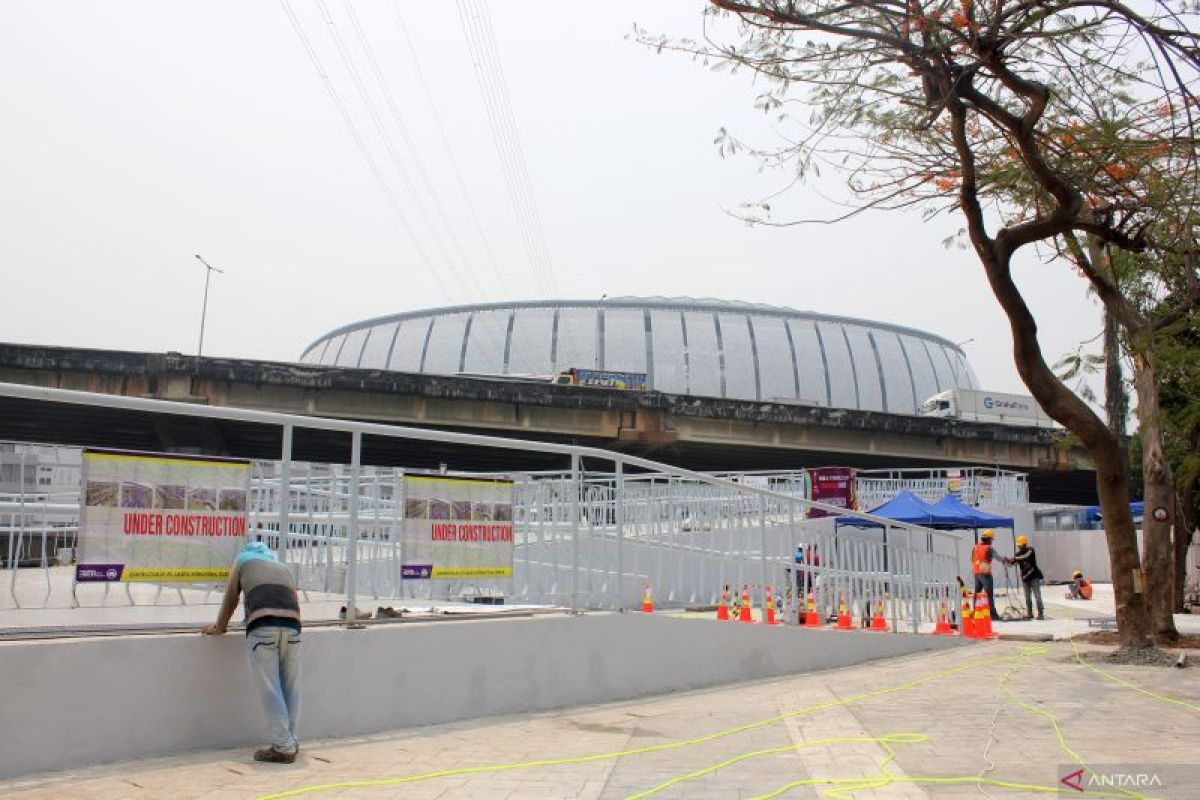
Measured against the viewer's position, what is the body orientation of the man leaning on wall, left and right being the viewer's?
facing away from the viewer and to the left of the viewer

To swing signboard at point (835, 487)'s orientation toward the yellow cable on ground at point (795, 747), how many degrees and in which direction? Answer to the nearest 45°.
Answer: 0° — it already faces it

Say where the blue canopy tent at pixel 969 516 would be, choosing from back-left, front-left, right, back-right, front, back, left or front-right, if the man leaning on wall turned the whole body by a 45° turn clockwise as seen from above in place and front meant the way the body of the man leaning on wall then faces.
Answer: front-right

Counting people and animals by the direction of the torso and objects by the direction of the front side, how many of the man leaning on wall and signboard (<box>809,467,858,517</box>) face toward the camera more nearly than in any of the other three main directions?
1

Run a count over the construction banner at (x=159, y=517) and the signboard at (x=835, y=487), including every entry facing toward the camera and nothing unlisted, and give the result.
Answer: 2

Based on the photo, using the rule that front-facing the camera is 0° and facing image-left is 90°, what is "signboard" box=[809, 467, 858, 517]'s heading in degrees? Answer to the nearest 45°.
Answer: approximately 0°

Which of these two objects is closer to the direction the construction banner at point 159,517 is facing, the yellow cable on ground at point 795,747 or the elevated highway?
the yellow cable on ground

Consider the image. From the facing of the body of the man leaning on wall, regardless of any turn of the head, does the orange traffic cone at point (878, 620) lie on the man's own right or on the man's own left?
on the man's own right

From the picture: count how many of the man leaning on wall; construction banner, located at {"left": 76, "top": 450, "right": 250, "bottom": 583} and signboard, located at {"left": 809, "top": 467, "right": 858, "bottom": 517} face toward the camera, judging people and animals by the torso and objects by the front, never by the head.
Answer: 2
